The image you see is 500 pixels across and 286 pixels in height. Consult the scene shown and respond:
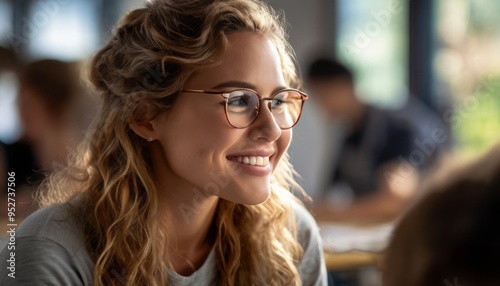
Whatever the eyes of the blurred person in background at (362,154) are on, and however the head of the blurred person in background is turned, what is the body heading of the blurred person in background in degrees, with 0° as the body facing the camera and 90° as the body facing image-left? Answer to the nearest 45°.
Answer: approximately 45°

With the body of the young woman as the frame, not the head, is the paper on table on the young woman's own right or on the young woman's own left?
on the young woman's own left

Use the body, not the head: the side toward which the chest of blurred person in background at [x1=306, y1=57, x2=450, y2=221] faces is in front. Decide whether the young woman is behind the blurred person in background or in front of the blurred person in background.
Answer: in front

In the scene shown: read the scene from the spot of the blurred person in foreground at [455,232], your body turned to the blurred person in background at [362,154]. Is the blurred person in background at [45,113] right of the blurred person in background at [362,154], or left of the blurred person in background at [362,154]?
left

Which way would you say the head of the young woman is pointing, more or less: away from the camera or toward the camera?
toward the camera

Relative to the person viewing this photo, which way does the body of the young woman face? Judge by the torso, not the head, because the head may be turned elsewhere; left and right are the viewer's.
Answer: facing the viewer and to the right of the viewer

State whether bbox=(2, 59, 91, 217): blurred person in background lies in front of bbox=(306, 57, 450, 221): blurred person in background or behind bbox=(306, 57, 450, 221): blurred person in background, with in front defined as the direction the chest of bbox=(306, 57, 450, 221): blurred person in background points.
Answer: in front

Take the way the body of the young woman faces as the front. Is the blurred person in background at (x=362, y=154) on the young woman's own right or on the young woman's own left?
on the young woman's own left
